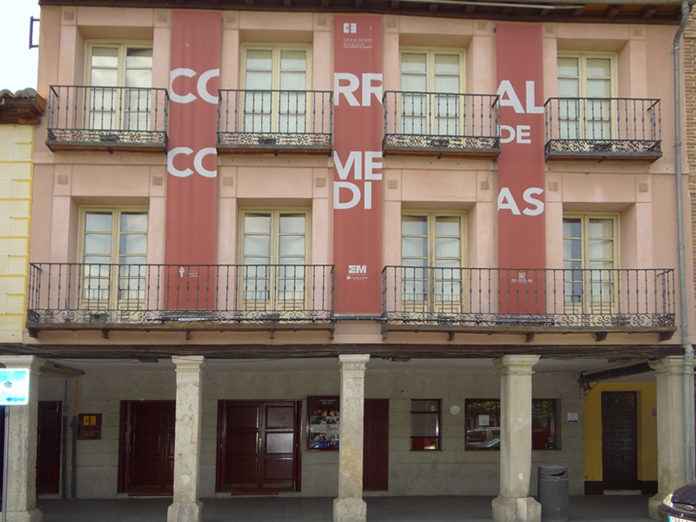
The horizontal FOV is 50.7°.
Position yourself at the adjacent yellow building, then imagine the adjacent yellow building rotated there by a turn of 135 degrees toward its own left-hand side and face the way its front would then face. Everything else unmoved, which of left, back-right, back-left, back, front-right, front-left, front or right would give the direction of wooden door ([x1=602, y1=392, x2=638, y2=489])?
front-right

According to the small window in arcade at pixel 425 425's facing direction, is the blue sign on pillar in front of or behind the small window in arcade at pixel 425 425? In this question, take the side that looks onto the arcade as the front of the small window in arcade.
in front

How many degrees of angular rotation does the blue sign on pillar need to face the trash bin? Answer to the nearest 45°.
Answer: approximately 90° to its left

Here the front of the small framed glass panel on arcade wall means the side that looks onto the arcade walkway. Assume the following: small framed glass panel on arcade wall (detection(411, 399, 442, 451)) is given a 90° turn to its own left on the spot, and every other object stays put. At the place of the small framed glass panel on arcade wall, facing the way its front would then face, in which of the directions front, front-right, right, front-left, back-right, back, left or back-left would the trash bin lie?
front-right

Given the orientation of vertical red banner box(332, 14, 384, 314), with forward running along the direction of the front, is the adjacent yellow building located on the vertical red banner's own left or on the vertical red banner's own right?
on the vertical red banner's own right

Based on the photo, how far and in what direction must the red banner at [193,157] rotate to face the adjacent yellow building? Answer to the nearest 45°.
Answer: approximately 90° to its right

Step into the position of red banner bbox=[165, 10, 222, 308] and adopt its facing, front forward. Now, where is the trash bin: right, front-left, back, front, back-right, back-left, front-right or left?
left

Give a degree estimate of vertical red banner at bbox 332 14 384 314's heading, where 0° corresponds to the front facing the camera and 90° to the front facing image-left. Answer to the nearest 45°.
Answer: approximately 0°
